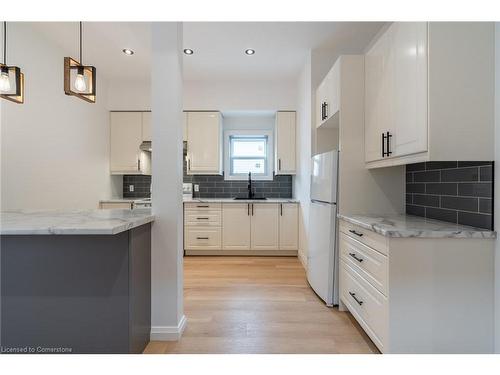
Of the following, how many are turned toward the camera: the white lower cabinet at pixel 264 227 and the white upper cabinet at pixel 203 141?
2

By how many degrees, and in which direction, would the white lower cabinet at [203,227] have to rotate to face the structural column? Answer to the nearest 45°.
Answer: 0° — it already faces it

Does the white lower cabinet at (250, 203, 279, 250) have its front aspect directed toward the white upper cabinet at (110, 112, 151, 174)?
no

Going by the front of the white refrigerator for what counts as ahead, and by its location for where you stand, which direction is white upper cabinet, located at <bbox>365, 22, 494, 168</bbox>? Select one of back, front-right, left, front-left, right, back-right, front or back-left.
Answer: back-left

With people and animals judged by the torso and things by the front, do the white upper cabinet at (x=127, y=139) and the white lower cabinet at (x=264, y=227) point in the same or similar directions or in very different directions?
same or similar directions

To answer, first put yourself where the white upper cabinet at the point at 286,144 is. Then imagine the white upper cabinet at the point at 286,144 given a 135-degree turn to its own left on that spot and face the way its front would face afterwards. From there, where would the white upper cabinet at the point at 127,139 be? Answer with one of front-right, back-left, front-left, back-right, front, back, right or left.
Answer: back-left

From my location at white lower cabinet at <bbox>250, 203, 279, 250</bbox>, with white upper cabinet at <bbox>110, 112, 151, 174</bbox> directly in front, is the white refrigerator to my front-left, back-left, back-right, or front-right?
back-left

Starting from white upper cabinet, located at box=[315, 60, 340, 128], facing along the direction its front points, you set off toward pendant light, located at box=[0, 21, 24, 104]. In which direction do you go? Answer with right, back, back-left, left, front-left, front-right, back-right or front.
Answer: front-left

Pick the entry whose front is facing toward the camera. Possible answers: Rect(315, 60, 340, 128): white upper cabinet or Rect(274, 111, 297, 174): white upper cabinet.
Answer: Rect(274, 111, 297, 174): white upper cabinet

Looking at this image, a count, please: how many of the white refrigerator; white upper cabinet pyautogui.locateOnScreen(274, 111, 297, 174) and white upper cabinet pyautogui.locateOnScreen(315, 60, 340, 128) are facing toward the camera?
1

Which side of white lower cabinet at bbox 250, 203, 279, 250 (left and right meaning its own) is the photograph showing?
front

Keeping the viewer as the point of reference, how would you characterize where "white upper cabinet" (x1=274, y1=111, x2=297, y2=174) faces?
facing the viewer

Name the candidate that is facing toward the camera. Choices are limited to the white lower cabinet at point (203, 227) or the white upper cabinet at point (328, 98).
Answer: the white lower cabinet

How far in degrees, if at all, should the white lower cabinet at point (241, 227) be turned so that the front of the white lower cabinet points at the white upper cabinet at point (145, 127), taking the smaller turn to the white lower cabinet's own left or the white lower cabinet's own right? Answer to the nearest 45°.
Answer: approximately 90° to the white lower cabinet's own right

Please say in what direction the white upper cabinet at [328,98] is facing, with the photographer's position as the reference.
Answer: facing to the left of the viewer

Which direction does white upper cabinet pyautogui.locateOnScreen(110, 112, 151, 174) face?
toward the camera

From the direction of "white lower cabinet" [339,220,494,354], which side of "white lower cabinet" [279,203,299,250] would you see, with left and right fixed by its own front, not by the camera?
front

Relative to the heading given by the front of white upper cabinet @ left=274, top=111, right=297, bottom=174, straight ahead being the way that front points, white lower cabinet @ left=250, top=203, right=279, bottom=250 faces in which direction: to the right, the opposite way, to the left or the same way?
the same way

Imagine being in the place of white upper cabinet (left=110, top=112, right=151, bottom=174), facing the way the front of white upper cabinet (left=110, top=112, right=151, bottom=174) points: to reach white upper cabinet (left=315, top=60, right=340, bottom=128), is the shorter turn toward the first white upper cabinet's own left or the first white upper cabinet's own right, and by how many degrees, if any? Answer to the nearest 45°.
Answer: approximately 45° to the first white upper cabinet's own left
